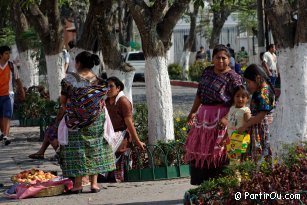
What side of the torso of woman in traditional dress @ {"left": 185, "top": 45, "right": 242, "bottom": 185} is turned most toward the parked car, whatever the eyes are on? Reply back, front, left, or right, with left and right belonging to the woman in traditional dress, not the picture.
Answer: back

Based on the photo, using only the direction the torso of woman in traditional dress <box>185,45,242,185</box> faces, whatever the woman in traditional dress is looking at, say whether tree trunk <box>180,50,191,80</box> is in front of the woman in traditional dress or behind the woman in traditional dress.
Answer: behind

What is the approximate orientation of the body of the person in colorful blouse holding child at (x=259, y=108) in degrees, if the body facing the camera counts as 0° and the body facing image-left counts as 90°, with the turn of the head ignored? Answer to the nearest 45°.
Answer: approximately 90°

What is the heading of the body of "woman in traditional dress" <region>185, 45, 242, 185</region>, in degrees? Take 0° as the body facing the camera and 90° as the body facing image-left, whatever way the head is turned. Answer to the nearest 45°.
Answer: approximately 0°
